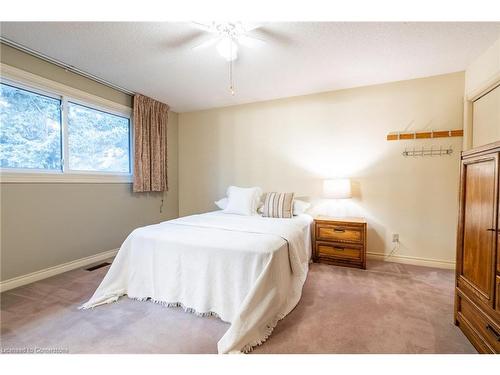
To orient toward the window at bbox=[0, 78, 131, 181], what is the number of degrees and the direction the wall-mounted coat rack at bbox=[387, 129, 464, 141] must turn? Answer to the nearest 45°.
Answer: approximately 45° to its right

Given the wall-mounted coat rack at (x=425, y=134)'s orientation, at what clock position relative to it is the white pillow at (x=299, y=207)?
The white pillow is roughly at 2 o'clock from the wall-mounted coat rack.

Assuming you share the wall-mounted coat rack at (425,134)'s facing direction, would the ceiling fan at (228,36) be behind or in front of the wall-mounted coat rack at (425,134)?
in front

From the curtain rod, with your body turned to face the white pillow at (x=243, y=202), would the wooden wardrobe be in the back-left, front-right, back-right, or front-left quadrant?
front-right

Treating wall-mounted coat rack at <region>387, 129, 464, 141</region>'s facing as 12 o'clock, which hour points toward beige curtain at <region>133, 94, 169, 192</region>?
The beige curtain is roughly at 2 o'clock from the wall-mounted coat rack.

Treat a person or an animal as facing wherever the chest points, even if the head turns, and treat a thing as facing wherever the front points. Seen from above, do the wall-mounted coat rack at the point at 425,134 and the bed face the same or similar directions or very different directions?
same or similar directions

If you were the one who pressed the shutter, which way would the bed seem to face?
facing the viewer and to the left of the viewer

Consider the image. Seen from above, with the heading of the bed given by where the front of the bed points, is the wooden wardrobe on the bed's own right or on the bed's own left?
on the bed's own left

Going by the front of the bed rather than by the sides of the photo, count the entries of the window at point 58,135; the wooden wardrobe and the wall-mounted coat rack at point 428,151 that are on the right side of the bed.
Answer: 1

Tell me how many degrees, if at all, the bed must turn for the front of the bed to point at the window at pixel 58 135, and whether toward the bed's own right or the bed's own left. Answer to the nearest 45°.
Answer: approximately 90° to the bed's own right

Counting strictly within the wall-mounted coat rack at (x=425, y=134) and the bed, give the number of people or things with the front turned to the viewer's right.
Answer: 0

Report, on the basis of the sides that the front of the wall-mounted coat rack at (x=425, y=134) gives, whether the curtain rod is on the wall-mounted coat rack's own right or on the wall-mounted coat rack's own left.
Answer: on the wall-mounted coat rack's own right

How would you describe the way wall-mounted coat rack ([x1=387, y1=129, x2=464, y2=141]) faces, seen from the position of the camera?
facing the viewer

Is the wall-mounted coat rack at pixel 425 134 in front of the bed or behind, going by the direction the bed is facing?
behind
